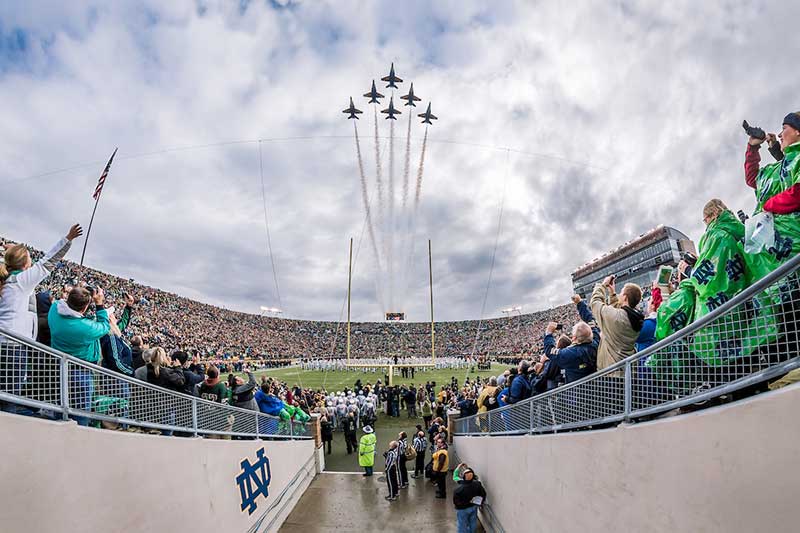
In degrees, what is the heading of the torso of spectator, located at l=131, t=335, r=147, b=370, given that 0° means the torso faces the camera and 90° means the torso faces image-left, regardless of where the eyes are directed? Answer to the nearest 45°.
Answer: approximately 225°

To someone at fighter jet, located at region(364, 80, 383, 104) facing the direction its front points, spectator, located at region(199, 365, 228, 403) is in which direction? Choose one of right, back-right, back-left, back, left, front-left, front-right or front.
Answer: front

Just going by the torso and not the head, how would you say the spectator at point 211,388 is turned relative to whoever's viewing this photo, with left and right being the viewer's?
facing away from the viewer and to the right of the viewer

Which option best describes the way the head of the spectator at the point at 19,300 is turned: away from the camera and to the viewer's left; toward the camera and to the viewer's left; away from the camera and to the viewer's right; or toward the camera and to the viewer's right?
away from the camera and to the viewer's right

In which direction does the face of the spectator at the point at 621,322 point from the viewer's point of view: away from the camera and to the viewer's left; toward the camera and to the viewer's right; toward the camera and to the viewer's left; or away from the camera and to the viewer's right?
away from the camera and to the viewer's left

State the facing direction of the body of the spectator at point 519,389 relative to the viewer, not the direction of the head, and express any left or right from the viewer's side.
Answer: facing away from the viewer and to the left of the viewer

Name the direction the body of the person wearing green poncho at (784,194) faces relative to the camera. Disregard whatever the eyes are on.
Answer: to the viewer's left

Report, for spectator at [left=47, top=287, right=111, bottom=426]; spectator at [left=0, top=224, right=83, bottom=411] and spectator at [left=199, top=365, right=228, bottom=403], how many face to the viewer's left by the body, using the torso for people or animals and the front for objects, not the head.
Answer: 0

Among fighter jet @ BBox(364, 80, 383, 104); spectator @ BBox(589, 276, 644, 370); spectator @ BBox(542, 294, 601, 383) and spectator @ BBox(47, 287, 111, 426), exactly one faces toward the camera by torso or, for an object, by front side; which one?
the fighter jet
